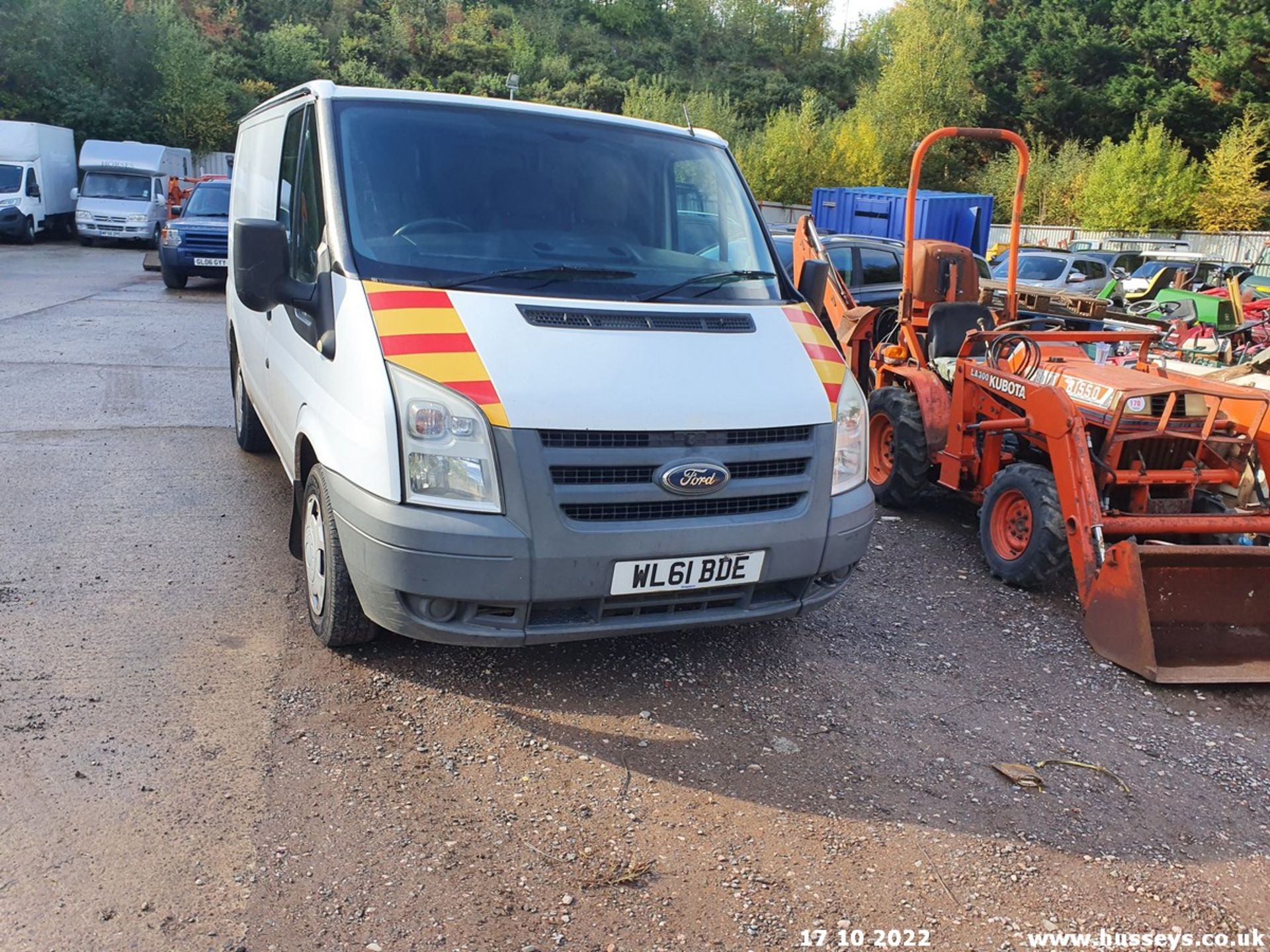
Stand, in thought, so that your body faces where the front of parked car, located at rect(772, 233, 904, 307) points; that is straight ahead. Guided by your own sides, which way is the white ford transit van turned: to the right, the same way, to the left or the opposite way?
to the left

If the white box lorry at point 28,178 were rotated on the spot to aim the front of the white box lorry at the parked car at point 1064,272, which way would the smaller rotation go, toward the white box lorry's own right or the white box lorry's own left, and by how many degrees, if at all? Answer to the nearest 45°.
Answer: approximately 90° to the white box lorry's own left

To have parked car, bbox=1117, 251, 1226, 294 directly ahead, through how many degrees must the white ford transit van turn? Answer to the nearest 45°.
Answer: approximately 90° to its left

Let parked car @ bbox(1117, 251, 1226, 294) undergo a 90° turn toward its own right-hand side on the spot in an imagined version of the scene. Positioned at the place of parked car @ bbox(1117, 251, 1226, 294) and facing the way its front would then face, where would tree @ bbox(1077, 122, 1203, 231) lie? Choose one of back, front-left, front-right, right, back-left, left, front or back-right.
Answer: front-right

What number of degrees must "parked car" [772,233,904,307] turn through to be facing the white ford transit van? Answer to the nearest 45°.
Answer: approximately 45° to its left

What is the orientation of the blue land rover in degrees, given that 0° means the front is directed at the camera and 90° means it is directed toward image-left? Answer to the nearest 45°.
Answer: approximately 0°
